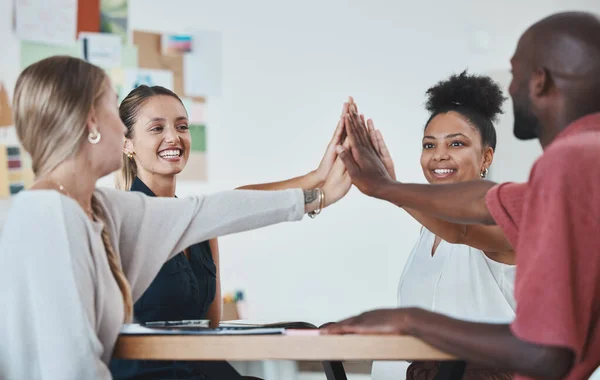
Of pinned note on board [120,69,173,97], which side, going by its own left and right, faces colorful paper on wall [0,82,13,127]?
right

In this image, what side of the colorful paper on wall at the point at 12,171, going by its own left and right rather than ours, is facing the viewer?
front

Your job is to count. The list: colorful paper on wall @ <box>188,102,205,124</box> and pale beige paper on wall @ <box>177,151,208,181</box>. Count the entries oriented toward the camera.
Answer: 2

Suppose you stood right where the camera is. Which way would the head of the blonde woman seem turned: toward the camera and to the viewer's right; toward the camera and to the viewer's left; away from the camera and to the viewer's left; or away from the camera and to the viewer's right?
away from the camera and to the viewer's right

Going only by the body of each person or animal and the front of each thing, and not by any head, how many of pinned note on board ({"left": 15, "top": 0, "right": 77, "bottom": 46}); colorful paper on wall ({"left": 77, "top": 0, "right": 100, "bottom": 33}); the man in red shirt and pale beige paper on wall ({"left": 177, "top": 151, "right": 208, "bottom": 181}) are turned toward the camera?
3

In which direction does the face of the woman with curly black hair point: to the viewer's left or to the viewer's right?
to the viewer's left

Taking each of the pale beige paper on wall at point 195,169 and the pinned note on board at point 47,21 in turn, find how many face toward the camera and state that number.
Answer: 2

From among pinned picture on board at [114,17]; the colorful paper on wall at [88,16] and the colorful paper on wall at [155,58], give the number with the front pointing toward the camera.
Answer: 3

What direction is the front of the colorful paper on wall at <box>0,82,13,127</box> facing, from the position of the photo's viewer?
facing the viewer

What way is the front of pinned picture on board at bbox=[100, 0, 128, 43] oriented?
toward the camera

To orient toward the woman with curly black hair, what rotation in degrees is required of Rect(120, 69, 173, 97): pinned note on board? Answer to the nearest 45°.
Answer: approximately 45° to its left

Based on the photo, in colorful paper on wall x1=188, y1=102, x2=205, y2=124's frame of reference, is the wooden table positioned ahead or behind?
ahead
